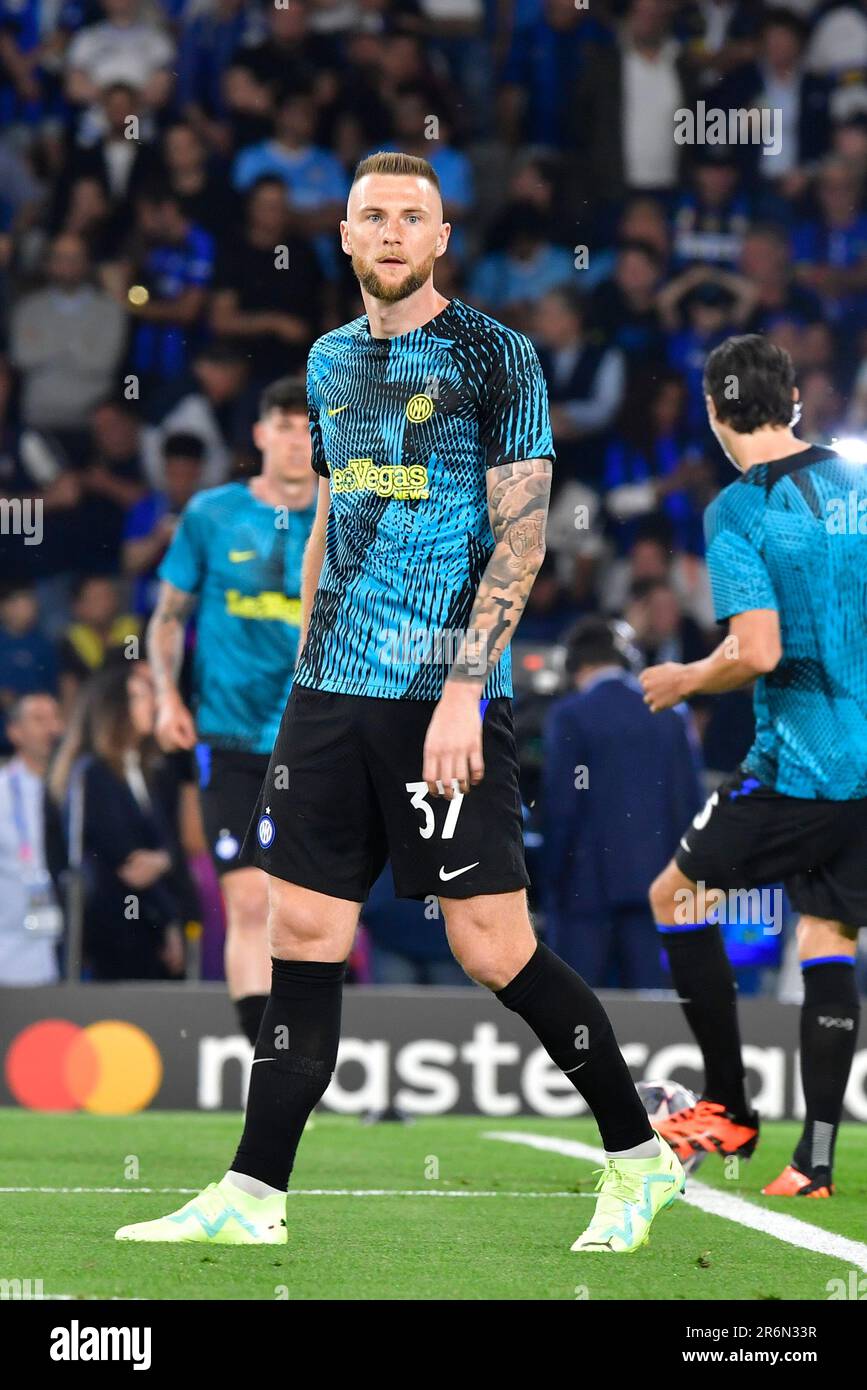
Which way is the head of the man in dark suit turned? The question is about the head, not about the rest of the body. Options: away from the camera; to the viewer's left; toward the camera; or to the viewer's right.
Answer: away from the camera

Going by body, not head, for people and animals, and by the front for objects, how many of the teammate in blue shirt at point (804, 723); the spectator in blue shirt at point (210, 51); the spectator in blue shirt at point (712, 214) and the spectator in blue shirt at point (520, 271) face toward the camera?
3

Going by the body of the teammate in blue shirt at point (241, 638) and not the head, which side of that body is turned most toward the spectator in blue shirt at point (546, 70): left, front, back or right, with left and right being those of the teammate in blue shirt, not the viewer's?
back

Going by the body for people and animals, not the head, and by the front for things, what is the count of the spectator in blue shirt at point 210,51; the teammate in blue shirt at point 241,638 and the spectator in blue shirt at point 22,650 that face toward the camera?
3

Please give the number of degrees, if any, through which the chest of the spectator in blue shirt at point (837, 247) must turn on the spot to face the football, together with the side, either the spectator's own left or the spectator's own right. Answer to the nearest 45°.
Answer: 0° — they already face it
